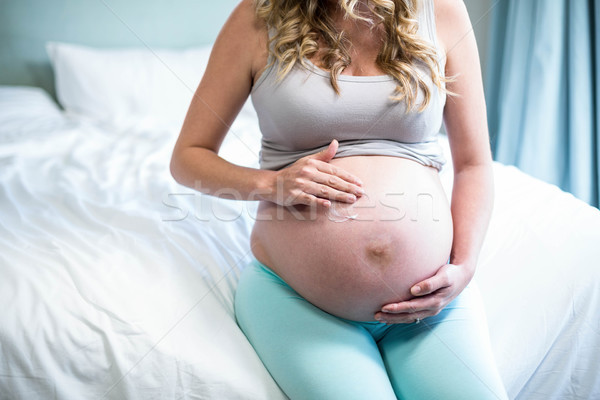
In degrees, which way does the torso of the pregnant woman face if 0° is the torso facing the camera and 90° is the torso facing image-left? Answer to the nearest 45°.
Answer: approximately 0°

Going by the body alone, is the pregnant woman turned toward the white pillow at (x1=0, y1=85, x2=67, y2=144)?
no

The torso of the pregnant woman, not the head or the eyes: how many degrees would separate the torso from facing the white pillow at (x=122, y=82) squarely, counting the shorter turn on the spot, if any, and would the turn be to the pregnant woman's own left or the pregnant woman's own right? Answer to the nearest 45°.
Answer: approximately 135° to the pregnant woman's own right
